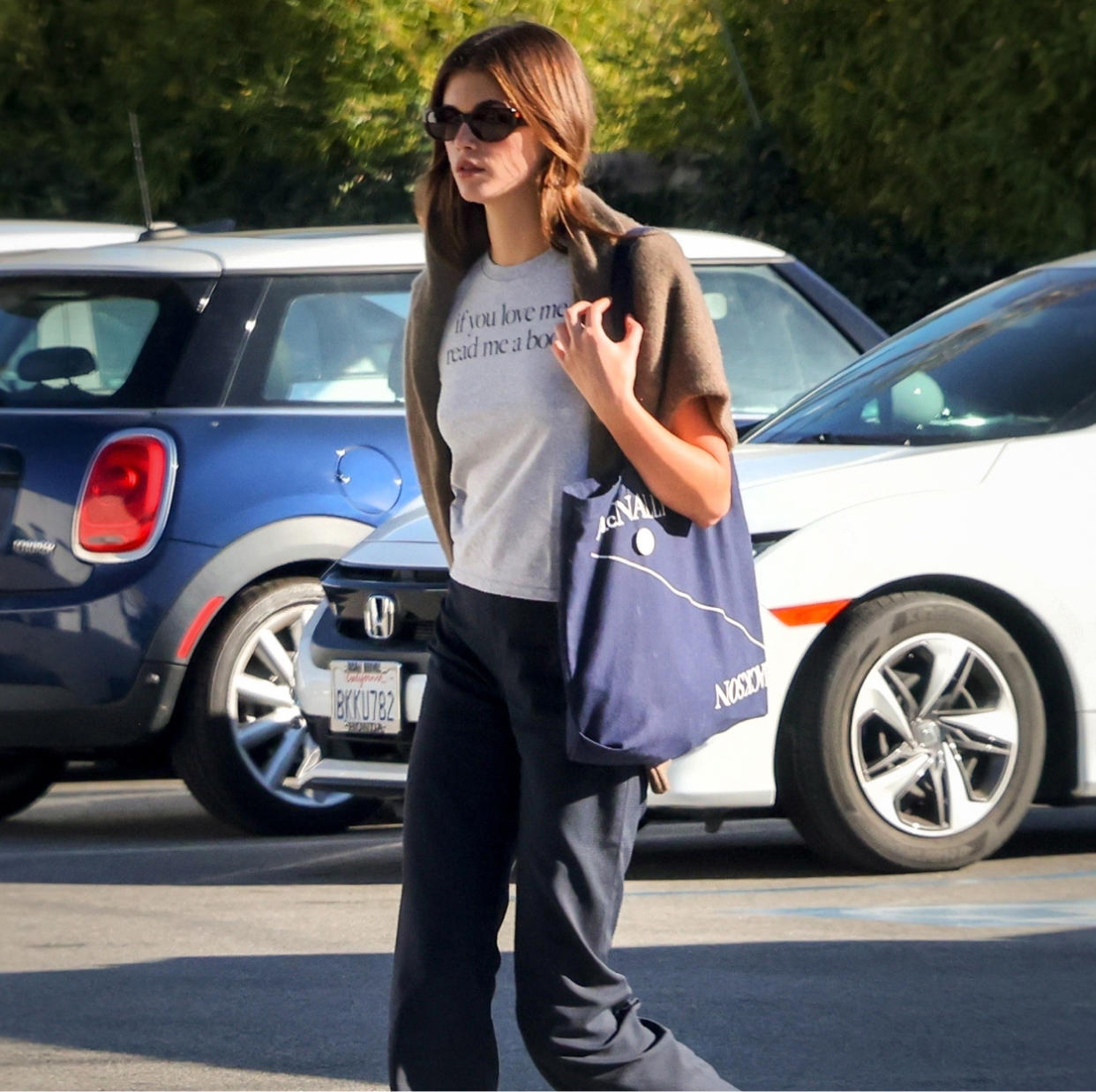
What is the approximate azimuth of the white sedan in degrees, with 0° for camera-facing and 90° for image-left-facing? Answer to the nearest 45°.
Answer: approximately 45°

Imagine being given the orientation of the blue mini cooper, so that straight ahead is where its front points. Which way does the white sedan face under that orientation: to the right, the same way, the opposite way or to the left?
the opposite way

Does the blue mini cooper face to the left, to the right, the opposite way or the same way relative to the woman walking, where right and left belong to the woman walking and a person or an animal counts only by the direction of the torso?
the opposite way

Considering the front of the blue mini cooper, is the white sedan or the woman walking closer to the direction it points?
the white sedan

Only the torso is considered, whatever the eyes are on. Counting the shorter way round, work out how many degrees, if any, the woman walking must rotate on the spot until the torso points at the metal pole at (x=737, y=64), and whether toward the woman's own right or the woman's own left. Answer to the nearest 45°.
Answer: approximately 135° to the woman's own right

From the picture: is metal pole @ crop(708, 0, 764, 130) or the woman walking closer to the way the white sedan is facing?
the woman walking

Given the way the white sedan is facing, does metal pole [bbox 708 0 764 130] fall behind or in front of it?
behind

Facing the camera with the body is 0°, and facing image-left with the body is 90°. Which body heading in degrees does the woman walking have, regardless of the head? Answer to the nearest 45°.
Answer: approximately 45°

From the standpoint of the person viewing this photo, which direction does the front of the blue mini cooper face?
facing away from the viewer and to the right of the viewer
